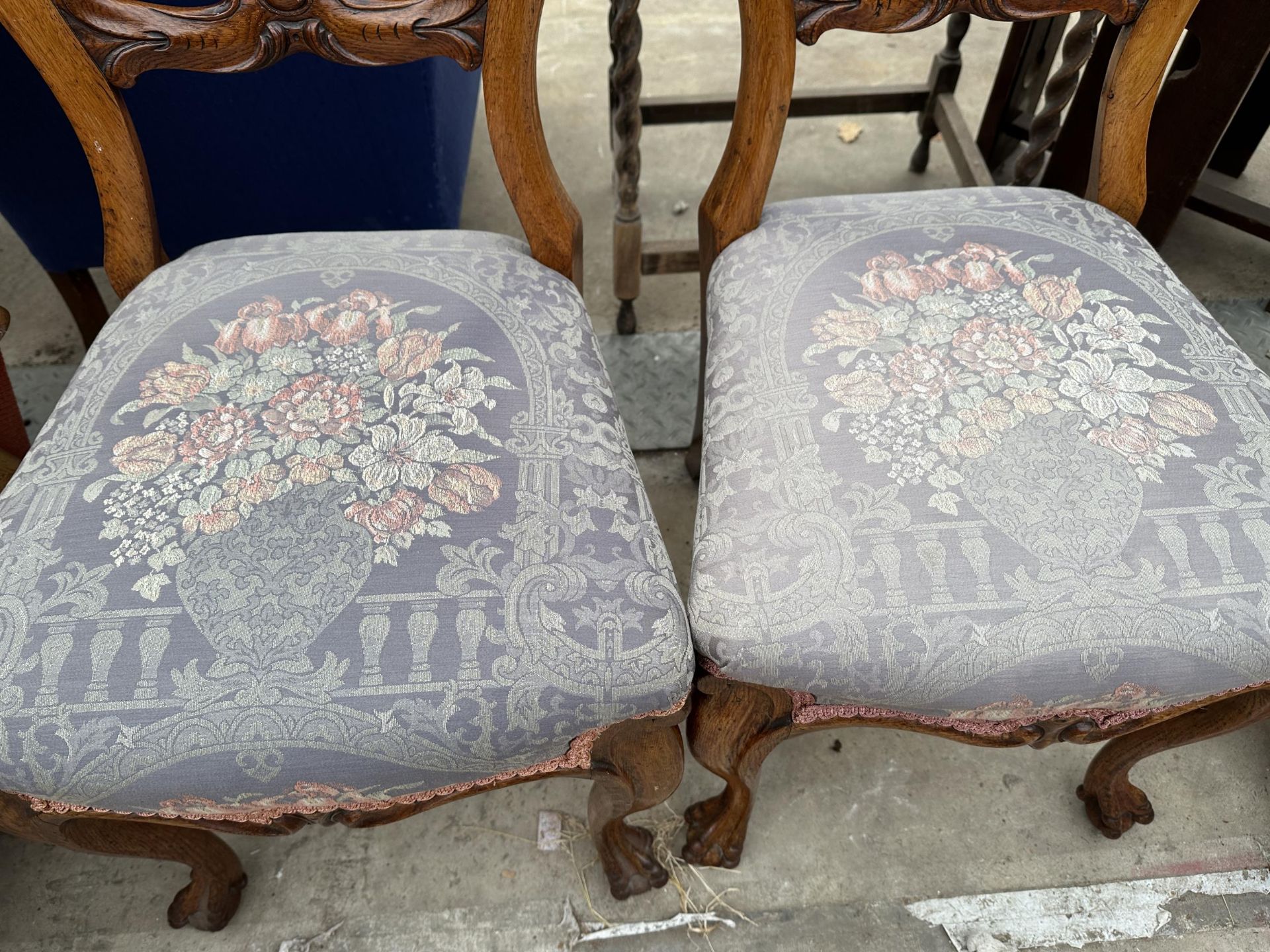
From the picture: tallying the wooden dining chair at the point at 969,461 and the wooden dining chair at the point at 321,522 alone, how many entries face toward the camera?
2

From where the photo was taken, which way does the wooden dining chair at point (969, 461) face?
toward the camera
